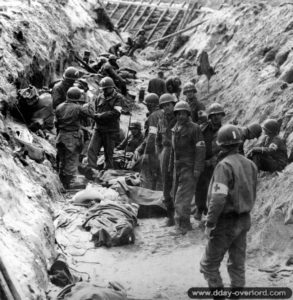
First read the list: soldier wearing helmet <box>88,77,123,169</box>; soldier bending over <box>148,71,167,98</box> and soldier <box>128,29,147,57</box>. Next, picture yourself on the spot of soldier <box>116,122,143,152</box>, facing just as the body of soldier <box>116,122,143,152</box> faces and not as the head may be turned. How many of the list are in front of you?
1

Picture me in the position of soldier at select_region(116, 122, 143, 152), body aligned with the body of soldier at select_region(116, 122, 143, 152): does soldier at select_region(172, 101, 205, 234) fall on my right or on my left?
on my left

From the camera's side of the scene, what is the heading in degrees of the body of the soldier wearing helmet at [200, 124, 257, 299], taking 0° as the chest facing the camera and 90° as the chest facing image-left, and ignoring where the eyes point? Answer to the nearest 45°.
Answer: approximately 135°

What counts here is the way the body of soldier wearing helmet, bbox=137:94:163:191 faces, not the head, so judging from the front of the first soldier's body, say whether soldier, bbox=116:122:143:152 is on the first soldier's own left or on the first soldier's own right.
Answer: on the first soldier's own right

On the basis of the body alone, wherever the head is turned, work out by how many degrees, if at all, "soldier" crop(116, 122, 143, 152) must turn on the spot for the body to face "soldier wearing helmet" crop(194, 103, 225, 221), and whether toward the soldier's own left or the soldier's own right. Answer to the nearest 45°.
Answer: approximately 45° to the soldier's own left
